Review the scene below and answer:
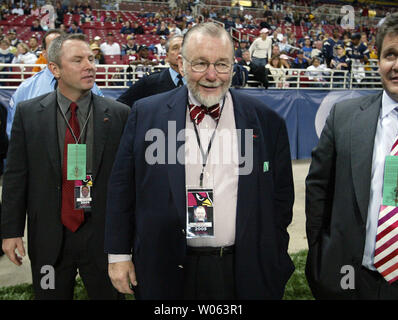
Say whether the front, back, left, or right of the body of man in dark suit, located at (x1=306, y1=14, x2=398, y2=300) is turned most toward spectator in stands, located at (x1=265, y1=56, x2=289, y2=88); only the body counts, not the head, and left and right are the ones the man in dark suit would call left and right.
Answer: back

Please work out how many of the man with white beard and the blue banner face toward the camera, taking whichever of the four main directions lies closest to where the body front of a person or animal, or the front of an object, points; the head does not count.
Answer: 2

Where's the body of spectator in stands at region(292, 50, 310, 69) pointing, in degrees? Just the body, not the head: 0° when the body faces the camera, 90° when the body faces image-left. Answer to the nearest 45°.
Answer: approximately 0°

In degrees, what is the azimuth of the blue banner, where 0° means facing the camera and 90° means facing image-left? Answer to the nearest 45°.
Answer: approximately 0°

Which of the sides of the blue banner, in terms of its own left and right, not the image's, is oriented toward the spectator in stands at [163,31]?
back

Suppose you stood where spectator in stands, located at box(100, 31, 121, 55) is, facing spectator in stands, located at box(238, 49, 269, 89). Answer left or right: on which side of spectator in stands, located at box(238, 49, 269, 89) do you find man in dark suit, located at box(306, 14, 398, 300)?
right

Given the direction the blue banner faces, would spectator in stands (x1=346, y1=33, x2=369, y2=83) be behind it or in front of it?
behind
